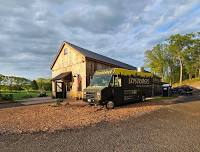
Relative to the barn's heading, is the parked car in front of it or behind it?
behind

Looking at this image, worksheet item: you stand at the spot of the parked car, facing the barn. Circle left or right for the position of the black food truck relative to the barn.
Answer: left

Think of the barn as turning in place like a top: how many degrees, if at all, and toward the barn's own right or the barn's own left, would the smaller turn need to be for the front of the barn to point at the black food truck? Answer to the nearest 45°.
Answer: approximately 45° to the barn's own left

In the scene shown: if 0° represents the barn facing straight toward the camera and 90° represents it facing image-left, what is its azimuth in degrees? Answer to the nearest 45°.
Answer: approximately 45°

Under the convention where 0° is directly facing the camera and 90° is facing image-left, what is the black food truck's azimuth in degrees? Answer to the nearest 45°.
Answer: approximately 45°

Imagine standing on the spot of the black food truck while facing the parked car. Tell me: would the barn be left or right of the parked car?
left

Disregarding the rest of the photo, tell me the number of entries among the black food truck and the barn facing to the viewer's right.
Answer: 0

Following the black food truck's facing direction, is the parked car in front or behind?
behind

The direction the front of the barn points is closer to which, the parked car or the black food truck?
the black food truck
